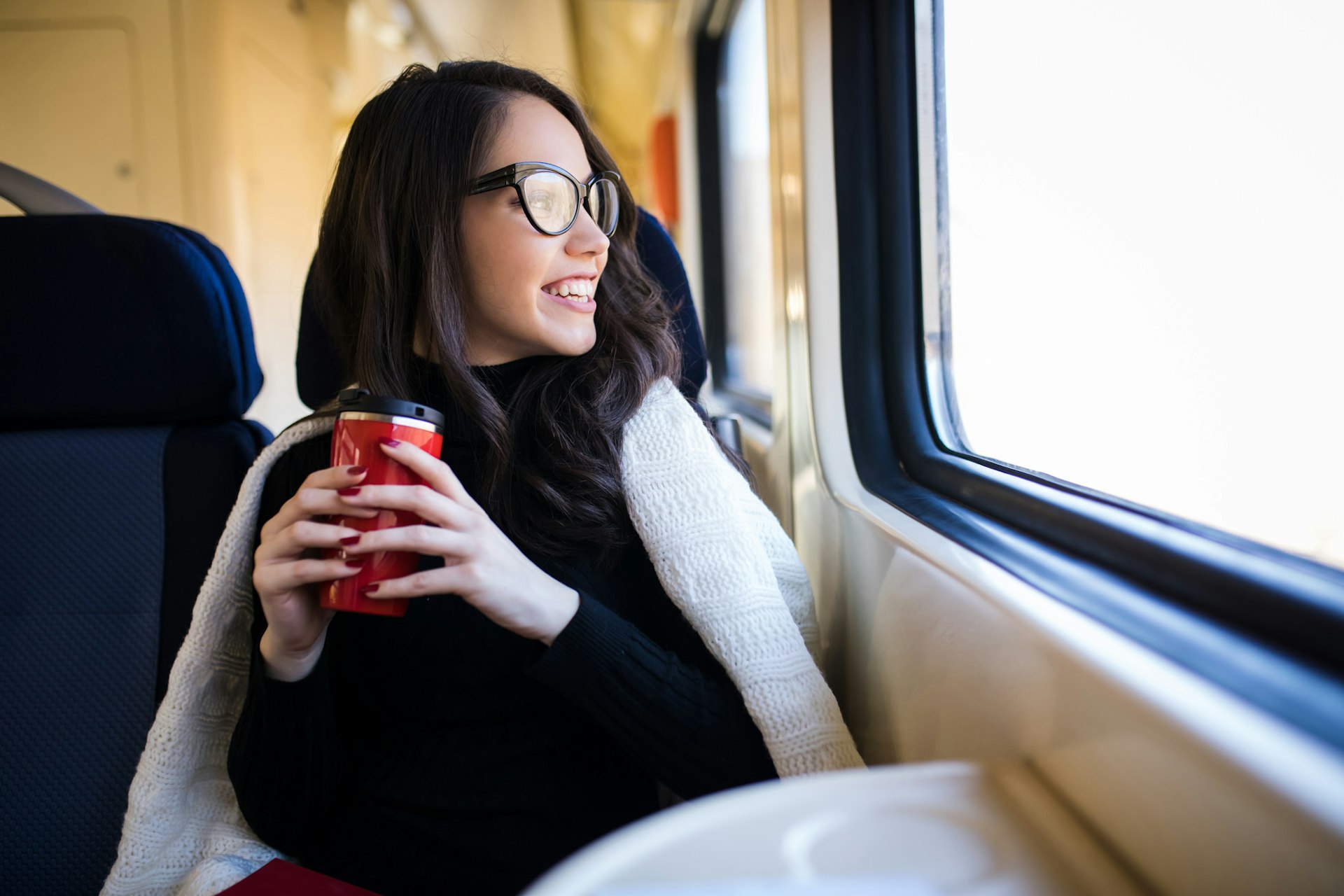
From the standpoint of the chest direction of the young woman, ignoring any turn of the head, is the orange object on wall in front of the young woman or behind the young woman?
behind

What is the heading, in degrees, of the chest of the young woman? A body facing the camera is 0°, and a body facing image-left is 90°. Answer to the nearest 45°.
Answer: approximately 0°
